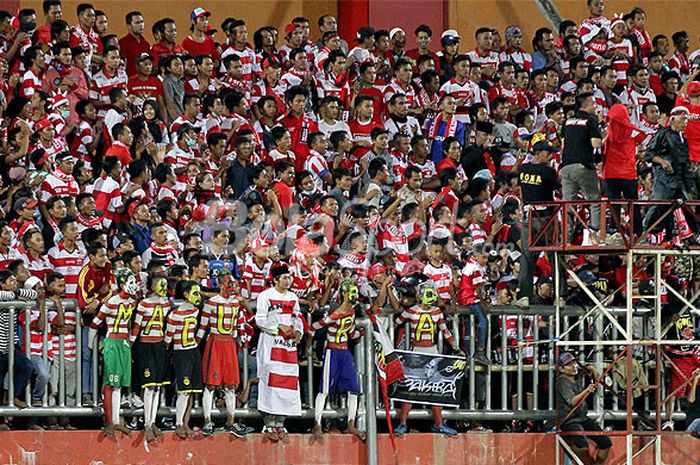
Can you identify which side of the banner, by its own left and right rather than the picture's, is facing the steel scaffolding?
left

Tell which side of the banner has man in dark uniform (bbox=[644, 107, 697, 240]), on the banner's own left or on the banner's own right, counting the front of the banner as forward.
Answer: on the banner's own left

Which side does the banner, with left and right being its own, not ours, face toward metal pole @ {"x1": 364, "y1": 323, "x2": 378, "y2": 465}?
right

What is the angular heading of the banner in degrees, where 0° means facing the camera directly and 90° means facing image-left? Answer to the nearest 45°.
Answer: approximately 0°
